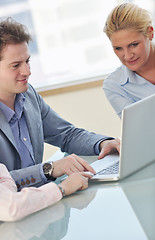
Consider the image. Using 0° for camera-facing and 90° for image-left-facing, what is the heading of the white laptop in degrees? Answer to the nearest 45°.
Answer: approximately 135°

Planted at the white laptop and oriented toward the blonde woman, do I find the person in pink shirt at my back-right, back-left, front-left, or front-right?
back-left

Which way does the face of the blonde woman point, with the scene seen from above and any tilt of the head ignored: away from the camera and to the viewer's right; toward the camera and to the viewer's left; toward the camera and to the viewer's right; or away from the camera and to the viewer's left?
toward the camera and to the viewer's left

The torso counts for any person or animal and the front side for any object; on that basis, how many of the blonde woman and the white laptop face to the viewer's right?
0

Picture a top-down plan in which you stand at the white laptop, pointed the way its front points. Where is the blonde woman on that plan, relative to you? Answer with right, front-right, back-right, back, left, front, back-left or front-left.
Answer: front-right

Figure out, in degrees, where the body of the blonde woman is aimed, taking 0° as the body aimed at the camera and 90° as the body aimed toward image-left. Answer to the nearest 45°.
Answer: approximately 45°

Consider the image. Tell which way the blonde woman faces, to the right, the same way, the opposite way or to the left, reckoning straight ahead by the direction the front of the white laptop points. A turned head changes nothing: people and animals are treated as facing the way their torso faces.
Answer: to the left
